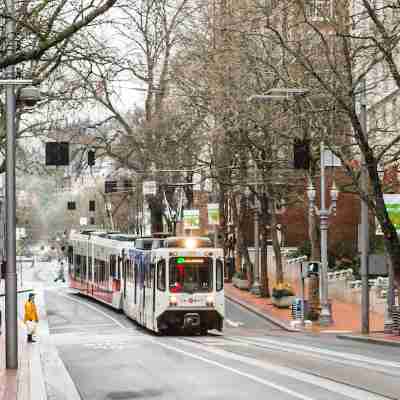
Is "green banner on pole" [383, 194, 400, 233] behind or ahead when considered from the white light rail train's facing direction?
ahead

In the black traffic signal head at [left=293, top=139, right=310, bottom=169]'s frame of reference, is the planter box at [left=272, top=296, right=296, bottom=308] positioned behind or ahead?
ahead

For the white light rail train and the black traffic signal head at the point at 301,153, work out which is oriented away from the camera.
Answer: the black traffic signal head

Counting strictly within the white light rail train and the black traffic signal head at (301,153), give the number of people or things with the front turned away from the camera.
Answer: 1

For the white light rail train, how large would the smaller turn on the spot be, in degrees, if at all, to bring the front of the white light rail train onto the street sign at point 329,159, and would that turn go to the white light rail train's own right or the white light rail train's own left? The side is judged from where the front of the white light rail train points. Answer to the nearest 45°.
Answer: approximately 90° to the white light rail train's own left

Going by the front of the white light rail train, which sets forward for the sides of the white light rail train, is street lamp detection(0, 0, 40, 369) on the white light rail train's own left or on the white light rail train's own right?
on the white light rail train's own right

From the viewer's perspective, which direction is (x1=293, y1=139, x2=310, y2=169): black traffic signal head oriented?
away from the camera

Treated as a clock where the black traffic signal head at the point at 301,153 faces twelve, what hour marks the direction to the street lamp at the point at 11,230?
The street lamp is roughly at 7 o'clock from the black traffic signal head.
